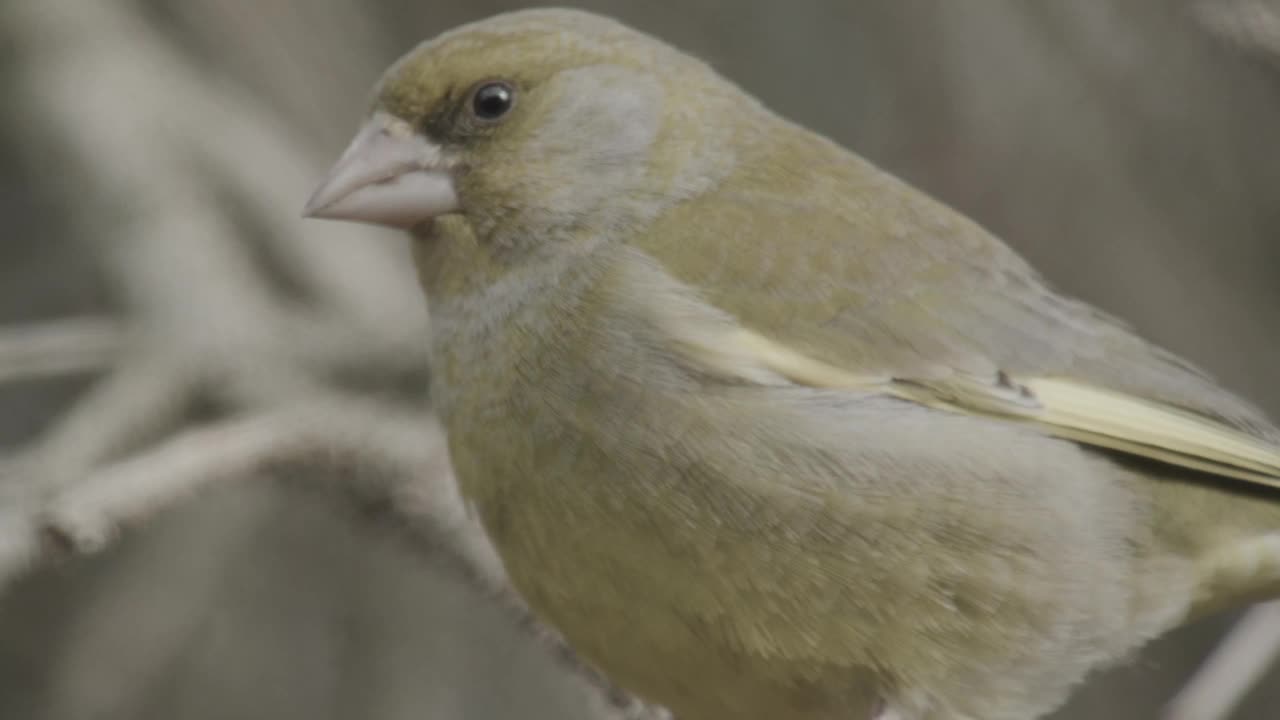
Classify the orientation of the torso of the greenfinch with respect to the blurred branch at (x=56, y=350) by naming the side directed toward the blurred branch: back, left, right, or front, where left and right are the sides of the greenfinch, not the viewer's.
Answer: front

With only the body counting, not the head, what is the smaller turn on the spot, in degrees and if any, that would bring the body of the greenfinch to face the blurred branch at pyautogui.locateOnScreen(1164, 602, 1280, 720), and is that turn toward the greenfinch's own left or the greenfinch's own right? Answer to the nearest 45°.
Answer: approximately 180°

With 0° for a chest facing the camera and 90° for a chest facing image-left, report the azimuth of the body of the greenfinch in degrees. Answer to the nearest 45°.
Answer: approximately 90°
